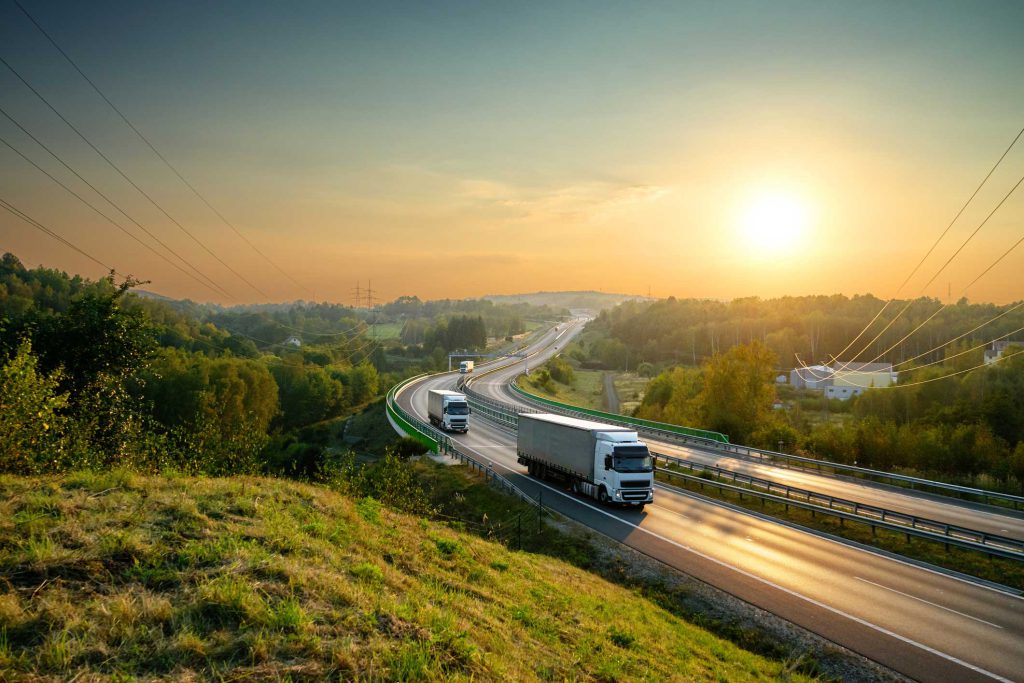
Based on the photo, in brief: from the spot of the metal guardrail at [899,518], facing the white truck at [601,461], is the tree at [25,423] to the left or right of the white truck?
left

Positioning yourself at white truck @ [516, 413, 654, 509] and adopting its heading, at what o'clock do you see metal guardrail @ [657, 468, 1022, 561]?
The metal guardrail is roughly at 11 o'clock from the white truck.

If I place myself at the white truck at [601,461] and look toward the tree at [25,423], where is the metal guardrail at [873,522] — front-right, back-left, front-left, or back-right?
back-left

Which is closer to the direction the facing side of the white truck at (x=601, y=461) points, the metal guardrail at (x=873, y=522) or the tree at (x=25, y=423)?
the metal guardrail

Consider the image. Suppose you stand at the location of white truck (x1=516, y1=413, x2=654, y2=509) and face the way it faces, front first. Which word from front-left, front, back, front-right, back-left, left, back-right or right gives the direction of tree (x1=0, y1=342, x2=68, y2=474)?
right

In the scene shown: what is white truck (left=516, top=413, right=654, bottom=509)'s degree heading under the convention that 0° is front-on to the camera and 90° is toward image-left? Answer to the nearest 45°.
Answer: approximately 315°

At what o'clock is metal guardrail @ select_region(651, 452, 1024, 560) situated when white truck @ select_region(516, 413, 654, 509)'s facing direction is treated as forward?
The metal guardrail is roughly at 11 o'clock from the white truck.

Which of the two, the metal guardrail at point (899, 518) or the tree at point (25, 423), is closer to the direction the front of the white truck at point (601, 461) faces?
the metal guardrail
